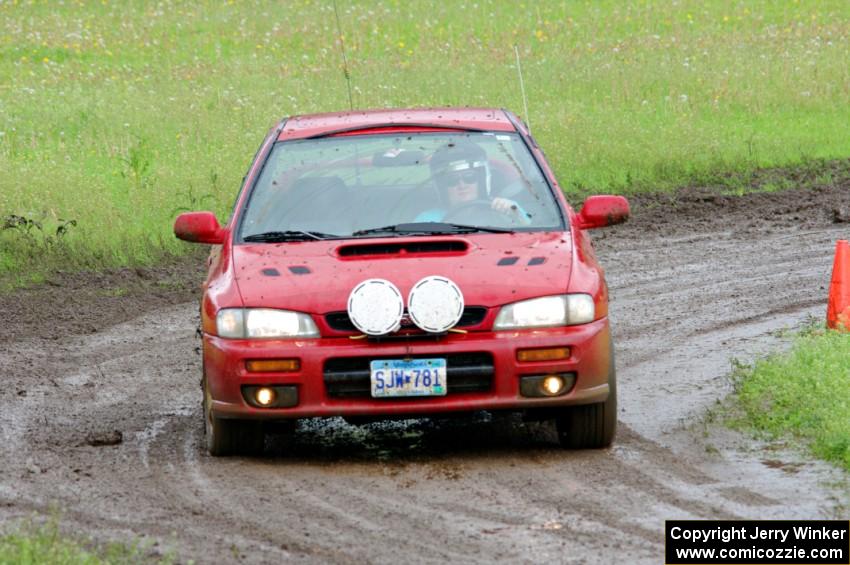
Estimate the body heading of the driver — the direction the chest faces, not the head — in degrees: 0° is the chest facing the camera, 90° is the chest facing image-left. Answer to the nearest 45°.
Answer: approximately 0°

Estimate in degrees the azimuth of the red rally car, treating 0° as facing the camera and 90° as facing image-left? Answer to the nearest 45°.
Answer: approximately 0°

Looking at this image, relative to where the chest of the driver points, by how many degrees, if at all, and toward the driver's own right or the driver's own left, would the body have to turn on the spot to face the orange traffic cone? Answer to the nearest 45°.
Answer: approximately 135° to the driver's own left

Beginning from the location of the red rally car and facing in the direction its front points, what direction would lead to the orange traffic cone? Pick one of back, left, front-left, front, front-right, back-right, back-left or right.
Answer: back-left
